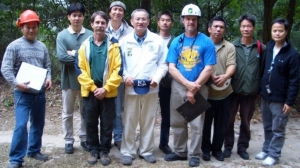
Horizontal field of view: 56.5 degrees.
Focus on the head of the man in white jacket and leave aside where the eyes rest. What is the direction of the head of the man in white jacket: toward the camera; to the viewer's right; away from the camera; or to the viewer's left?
toward the camera

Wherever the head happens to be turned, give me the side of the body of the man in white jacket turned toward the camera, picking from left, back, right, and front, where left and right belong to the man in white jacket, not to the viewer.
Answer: front

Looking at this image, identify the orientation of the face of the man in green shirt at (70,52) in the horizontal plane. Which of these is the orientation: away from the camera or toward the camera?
toward the camera

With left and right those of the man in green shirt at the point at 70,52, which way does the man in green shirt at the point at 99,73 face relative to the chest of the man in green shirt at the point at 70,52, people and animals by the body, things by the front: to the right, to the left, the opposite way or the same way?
the same way

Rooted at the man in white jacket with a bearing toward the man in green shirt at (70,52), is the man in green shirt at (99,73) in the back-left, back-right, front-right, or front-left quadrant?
front-left

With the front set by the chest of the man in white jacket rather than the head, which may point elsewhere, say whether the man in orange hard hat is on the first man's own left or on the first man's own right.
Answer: on the first man's own right

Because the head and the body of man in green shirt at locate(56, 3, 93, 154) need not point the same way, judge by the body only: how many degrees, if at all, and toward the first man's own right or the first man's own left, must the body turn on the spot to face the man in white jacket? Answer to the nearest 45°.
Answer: approximately 45° to the first man's own left

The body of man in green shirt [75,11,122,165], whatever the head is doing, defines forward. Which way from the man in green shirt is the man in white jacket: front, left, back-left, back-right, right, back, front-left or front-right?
left

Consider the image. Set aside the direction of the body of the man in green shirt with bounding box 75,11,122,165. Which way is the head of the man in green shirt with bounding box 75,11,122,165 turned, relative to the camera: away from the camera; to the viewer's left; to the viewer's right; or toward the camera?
toward the camera

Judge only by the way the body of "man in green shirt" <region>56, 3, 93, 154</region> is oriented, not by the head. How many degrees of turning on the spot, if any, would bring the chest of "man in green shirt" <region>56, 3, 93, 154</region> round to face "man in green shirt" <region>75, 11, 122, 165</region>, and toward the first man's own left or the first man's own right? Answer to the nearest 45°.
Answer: approximately 45° to the first man's own left

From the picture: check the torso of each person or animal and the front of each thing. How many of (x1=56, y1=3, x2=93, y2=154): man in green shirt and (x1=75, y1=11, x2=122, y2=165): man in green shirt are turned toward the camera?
2

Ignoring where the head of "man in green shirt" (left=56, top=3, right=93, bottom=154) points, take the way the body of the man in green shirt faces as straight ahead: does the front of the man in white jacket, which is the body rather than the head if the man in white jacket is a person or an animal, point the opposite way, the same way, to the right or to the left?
the same way

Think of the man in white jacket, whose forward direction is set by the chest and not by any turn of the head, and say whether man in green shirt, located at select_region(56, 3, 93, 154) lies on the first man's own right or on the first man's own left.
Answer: on the first man's own right

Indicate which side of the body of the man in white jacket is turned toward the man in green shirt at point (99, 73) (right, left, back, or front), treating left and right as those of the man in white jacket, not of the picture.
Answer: right

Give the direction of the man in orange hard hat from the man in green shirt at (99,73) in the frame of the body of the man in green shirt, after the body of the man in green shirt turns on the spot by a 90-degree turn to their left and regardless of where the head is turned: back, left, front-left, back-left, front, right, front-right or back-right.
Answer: back

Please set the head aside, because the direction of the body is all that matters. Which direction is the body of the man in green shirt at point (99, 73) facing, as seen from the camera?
toward the camera
